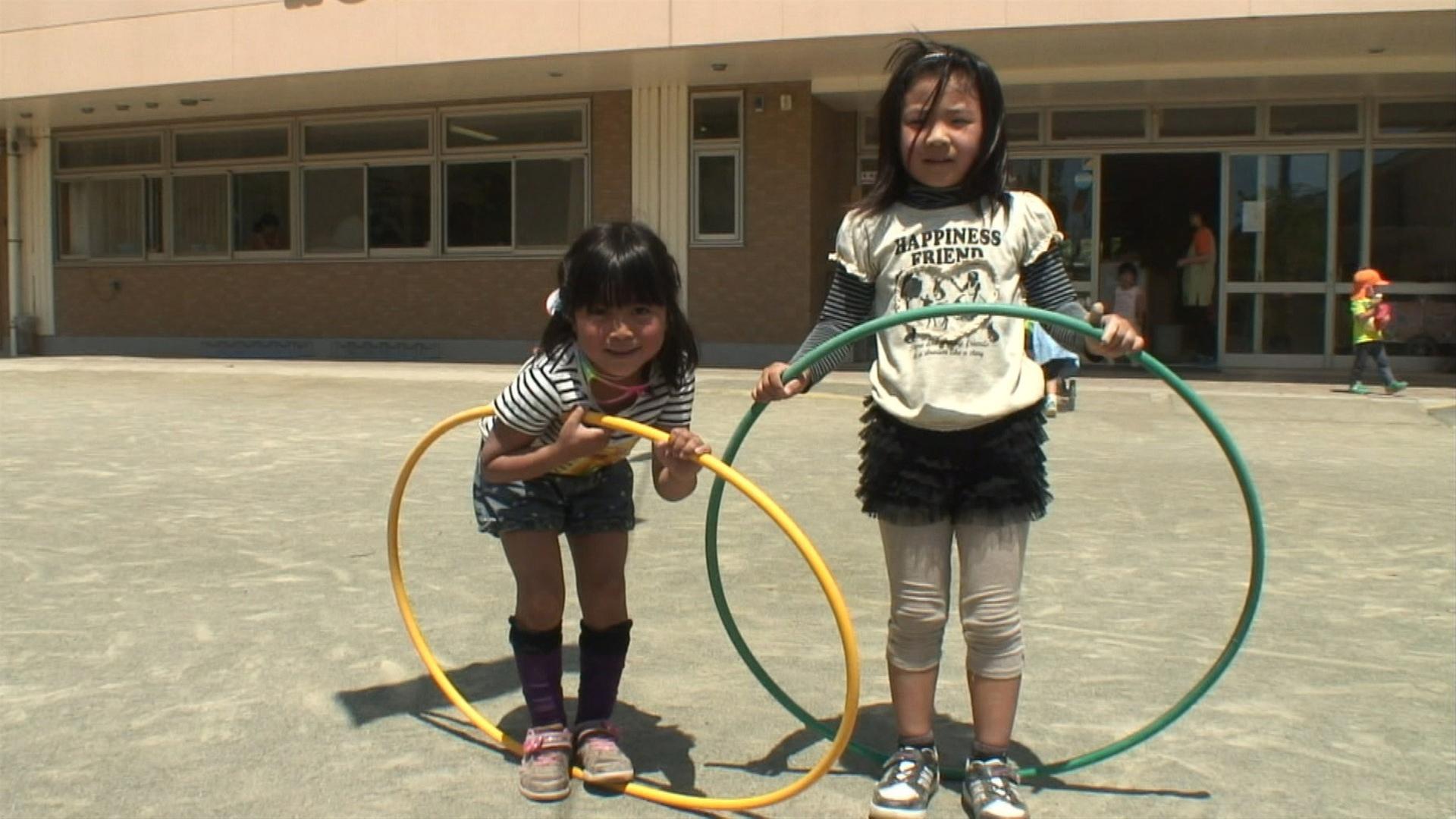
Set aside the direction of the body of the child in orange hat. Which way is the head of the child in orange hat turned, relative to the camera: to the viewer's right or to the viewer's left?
to the viewer's right

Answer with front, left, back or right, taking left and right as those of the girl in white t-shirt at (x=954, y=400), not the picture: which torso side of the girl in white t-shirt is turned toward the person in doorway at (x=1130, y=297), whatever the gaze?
back

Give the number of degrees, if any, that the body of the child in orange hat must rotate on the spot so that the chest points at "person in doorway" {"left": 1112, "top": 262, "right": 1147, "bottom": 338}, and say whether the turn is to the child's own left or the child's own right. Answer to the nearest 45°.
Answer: approximately 135° to the child's own left

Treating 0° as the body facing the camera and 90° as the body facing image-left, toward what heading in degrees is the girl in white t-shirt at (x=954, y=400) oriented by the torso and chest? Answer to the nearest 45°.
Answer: approximately 0°

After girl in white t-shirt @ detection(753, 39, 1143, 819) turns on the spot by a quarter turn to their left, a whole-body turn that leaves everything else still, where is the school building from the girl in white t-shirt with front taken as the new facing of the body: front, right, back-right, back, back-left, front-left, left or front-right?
left

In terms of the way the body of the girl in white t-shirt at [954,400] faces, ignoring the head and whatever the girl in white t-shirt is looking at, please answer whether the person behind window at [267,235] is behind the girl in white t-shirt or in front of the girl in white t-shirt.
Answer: behind

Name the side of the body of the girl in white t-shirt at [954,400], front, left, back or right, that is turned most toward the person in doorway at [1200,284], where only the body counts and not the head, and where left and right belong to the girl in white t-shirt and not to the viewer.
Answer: back

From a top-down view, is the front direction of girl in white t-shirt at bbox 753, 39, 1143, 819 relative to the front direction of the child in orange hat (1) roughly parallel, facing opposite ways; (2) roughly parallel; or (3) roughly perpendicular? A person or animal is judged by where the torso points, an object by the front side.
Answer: roughly perpendicular

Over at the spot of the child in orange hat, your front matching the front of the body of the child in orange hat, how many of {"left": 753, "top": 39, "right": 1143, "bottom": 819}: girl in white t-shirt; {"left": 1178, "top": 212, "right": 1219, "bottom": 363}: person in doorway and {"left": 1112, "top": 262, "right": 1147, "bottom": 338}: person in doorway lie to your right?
1

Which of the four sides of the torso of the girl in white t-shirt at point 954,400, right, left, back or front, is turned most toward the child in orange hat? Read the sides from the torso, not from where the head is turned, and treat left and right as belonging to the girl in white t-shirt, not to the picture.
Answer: back

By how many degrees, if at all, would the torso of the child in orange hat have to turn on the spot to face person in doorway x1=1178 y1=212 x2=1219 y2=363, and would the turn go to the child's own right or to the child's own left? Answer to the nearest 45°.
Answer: approximately 135° to the child's own left

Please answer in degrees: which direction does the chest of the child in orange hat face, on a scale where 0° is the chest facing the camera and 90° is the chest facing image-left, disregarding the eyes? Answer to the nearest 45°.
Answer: approximately 270°

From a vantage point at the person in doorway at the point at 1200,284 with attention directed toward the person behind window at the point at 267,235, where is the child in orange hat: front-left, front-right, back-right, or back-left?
back-left
